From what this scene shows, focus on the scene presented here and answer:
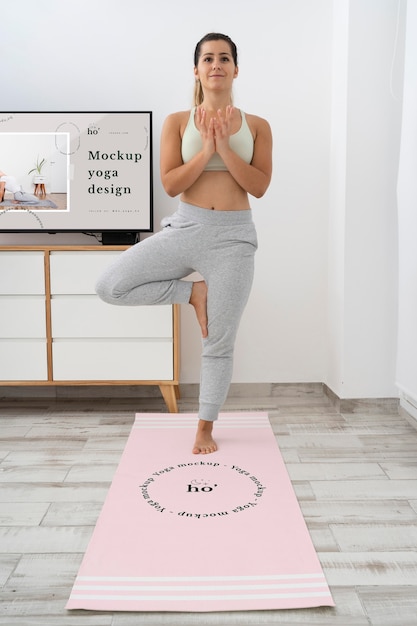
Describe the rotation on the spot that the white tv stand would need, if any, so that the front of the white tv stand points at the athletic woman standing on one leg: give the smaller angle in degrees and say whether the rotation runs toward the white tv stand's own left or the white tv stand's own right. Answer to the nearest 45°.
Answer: approximately 45° to the white tv stand's own left

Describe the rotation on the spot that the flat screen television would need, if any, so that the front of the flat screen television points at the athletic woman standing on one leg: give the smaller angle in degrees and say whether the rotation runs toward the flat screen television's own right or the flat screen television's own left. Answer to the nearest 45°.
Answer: approximately 45° to the flat screen television's own left

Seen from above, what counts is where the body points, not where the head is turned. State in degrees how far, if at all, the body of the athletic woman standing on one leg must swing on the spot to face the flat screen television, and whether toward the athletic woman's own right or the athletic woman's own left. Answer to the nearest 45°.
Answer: approximately 135° to the athletic woman's own right

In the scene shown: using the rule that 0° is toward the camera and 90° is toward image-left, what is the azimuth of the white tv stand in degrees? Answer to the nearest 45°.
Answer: approximately 0°

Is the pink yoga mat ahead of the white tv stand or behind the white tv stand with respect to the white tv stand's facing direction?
ahead

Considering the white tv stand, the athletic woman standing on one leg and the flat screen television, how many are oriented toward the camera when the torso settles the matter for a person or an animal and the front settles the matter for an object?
3

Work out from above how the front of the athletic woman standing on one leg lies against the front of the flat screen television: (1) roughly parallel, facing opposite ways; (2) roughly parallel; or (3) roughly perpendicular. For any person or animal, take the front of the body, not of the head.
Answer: roughly parallel

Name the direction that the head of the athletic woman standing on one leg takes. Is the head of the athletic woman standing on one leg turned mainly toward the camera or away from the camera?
toward the camera

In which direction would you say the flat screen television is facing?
toward the camera

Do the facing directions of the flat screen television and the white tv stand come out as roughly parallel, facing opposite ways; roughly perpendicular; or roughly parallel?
roughly parallel

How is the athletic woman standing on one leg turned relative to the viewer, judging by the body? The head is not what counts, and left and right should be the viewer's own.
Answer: facing the viewer
